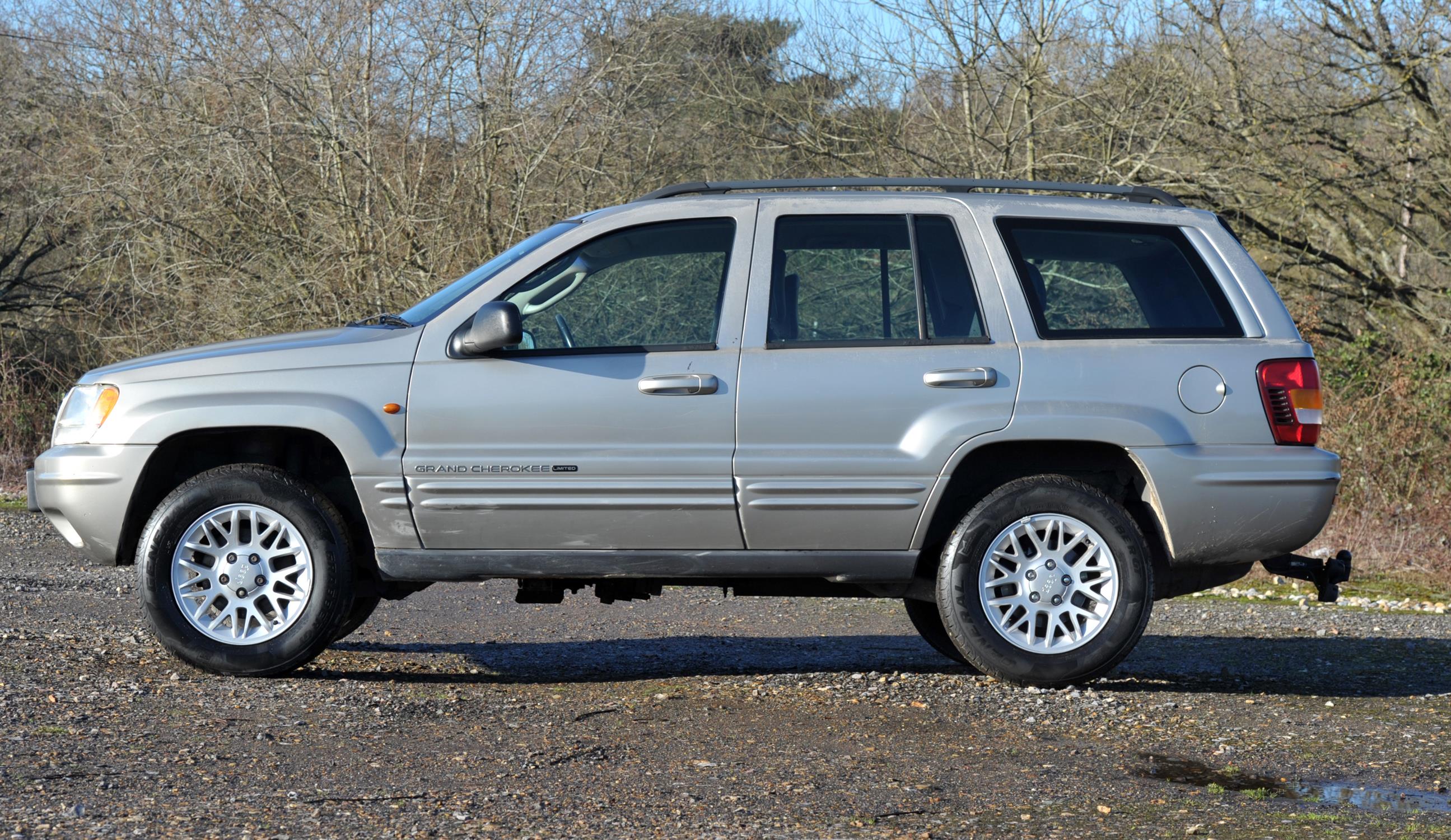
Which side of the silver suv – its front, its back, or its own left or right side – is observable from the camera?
left
